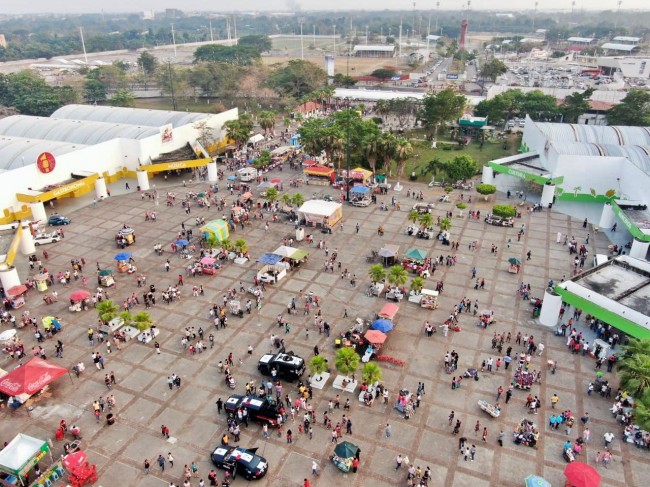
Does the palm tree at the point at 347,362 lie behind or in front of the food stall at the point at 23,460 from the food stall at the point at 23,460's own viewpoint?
in front

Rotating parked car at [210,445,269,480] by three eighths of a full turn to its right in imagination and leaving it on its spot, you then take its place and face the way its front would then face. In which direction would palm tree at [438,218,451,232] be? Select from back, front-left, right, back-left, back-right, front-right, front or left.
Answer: front-left

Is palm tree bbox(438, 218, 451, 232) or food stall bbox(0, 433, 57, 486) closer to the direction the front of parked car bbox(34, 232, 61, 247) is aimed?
the food stall

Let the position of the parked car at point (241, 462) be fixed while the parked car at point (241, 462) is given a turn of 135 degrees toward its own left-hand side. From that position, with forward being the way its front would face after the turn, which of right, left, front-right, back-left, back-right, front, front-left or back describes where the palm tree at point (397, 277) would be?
back-left

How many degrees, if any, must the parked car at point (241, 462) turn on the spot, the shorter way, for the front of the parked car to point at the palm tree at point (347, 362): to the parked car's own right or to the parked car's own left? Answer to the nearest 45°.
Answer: approximately 90° to the parked car's own right

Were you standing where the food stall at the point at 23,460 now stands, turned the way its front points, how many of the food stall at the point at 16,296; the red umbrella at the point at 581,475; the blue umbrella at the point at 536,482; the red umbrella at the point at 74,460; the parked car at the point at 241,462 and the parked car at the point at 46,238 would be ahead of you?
4

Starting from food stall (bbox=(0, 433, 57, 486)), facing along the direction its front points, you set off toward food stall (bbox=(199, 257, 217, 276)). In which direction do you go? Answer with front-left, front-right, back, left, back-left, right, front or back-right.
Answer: left

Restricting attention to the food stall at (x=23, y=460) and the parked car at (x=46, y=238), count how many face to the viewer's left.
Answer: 1

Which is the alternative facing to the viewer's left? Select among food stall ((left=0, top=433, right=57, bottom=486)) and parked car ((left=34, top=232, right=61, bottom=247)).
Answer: the parked car

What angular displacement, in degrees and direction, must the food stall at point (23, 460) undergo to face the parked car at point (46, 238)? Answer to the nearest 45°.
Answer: approximately 135° to its left

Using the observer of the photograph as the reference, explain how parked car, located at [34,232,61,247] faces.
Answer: facing to the left of the viewer

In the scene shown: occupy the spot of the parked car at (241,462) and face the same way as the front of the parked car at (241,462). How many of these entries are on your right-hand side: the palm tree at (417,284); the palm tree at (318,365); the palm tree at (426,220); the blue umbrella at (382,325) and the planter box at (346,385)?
5

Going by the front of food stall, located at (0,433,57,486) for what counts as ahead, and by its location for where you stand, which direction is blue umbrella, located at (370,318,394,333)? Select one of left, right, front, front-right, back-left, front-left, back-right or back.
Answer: front-left
